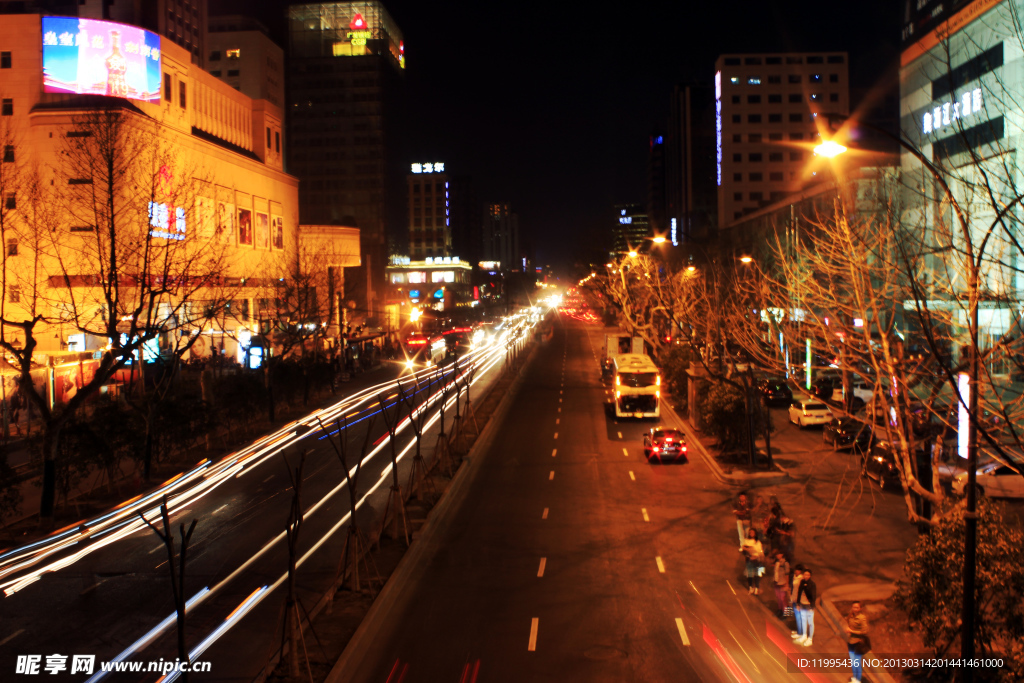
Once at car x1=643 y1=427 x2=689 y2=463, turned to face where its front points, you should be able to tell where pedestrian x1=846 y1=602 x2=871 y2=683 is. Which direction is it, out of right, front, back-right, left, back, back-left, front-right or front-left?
back

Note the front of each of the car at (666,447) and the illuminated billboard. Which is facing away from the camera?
the car

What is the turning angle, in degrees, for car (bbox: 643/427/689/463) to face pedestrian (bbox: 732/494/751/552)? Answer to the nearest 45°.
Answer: approximately 180°

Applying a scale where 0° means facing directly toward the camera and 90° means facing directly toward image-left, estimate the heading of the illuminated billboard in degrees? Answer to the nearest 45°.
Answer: approximately 315°

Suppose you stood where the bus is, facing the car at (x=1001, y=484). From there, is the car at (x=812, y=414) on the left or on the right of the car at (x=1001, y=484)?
left

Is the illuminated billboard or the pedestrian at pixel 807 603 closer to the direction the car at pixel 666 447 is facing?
the illuminated billboard

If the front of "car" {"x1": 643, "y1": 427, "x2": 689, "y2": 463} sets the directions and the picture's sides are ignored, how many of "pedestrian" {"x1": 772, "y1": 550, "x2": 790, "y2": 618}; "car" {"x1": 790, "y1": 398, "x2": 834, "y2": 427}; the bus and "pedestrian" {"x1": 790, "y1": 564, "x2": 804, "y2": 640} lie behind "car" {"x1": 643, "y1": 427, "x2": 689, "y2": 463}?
2

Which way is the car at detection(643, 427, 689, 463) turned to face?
away from the camera

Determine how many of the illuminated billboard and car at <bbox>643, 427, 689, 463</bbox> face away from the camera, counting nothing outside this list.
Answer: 1

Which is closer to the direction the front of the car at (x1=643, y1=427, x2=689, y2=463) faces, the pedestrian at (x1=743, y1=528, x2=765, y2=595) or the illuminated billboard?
the illuminated billboard

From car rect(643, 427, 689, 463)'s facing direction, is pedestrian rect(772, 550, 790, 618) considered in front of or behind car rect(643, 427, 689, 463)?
behind

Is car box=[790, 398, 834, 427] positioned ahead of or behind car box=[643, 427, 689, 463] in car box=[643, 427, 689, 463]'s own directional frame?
ahead

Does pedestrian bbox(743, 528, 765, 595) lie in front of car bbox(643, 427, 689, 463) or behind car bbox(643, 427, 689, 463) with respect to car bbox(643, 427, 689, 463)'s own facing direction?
behind

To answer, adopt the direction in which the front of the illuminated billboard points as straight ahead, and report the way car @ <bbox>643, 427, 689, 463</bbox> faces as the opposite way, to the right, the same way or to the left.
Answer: the opposite way
